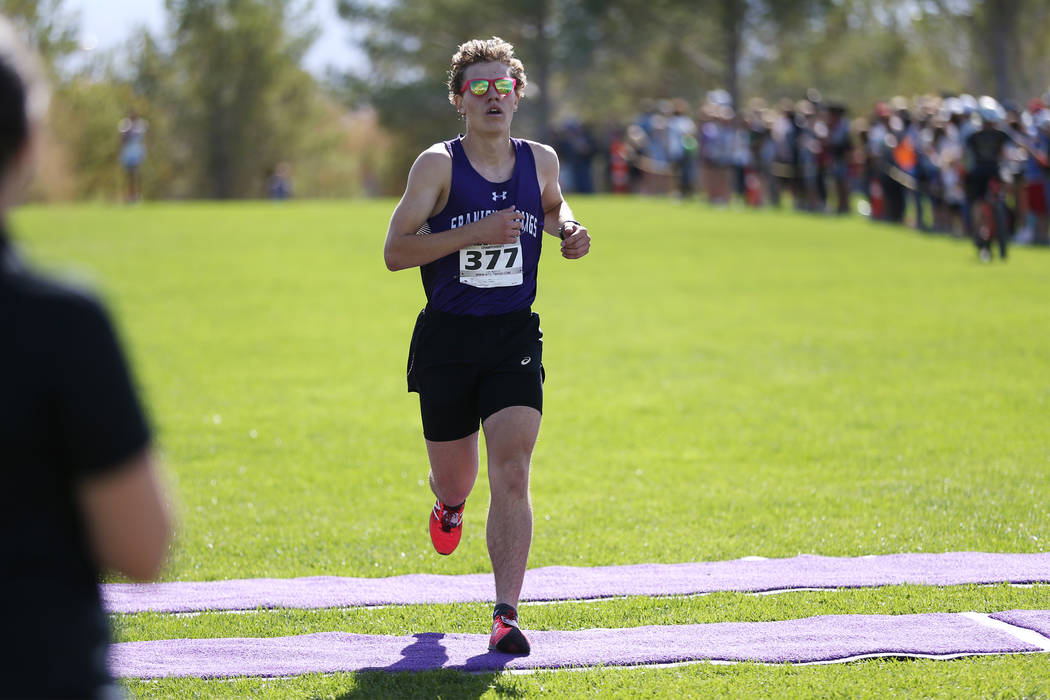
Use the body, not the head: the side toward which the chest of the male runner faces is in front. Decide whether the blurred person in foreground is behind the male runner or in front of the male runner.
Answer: in front

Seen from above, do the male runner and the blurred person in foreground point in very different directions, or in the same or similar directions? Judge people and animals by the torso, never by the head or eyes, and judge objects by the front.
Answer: very different directions

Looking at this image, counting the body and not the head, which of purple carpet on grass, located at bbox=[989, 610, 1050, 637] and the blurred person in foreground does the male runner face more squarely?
the blurred person in foreground

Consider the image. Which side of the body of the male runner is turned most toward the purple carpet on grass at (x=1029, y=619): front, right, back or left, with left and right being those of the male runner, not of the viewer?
left

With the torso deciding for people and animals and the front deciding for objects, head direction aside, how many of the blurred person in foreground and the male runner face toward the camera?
1

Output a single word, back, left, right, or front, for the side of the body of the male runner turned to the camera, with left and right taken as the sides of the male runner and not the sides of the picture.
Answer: front

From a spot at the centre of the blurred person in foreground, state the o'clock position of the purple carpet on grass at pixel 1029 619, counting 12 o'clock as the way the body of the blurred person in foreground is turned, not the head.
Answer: The purple carpet on grass is roughly at 2 o'clock from the blurred person in foreground.

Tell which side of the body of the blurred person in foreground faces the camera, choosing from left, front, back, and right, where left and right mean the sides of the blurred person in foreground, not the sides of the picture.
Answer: back

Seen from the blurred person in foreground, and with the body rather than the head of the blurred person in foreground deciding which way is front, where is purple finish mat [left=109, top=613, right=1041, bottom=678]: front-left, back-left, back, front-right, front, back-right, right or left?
front-right

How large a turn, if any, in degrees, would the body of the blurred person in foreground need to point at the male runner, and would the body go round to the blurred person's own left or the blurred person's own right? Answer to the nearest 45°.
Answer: approximately 45° to the blurred person's own right
